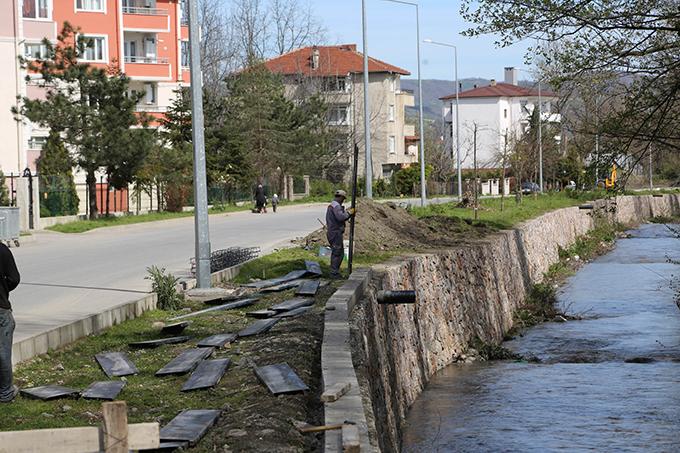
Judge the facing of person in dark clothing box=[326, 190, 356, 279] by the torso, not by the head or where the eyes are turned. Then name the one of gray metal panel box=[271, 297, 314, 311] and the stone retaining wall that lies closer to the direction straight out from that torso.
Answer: the stone retaining wall

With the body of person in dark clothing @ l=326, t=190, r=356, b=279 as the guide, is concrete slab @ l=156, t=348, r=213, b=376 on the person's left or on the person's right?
on the person's right

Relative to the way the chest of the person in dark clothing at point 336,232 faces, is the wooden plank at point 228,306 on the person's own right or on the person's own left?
on the person's own right

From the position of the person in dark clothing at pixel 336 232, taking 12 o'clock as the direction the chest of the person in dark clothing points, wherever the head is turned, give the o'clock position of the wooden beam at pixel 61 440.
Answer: The wooden beam is roughly at 3 o'clock from the person in dark clothing.

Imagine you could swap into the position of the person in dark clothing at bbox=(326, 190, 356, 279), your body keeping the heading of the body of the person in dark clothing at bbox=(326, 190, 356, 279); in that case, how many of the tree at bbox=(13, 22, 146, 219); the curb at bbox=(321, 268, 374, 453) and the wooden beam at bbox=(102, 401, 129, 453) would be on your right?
2

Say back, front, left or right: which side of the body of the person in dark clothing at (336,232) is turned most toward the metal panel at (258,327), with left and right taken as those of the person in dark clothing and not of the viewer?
right

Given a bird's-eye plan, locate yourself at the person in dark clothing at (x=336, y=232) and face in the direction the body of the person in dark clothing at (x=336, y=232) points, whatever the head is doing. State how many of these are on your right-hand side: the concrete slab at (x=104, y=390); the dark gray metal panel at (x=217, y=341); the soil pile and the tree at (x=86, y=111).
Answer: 2

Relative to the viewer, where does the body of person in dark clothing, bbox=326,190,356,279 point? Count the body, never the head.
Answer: to the viewer's right

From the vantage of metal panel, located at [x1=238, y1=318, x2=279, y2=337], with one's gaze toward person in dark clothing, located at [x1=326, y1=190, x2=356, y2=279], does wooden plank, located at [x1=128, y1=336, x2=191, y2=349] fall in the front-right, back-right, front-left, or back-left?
back-left

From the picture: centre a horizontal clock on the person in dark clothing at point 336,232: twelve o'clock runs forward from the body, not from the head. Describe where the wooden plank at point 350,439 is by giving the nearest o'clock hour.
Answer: The wooden plank is roughly at 3 o'clock from the person in dark clothing.

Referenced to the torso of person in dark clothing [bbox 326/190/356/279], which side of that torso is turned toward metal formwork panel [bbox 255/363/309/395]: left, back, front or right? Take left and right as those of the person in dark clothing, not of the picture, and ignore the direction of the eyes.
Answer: right

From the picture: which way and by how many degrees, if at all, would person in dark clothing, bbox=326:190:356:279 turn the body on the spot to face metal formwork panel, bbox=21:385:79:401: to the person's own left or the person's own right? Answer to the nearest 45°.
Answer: approximately 90° to the person's own right
